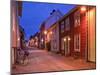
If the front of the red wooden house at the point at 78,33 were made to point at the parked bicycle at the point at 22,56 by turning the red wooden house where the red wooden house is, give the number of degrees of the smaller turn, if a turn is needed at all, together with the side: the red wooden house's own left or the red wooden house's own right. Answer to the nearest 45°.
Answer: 0° — it already faces it
